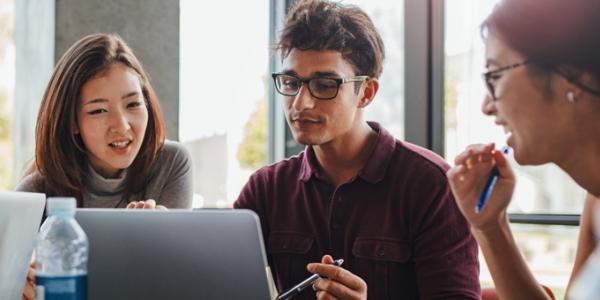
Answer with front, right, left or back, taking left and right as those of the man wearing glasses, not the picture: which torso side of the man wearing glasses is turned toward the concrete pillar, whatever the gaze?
right

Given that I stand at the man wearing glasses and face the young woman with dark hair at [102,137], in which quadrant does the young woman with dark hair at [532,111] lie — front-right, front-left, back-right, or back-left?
back-left

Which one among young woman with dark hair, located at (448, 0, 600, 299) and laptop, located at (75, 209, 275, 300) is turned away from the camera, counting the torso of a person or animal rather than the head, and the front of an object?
the laptop

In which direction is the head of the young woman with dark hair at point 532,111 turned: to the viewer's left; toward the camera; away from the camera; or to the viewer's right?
to the viewer's left

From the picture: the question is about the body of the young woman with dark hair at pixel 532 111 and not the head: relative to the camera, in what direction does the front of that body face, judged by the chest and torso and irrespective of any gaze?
to the viewer's left

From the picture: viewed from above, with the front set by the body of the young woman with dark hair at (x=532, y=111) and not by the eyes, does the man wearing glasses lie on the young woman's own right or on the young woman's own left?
on the young woman's own right

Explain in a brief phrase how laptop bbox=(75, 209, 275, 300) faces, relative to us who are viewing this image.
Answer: facing away from the viewer

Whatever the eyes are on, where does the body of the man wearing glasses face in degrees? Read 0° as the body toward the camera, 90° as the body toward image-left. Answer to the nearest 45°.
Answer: approximately 45°

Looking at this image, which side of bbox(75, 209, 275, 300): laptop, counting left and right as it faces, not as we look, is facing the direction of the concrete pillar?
front

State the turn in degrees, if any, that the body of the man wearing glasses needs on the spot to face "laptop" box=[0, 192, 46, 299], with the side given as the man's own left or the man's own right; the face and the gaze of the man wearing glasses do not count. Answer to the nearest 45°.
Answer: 0° — they already face it

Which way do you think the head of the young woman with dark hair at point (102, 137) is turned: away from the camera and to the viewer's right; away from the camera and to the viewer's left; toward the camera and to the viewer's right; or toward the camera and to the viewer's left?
toward the camera and to the viewer's right

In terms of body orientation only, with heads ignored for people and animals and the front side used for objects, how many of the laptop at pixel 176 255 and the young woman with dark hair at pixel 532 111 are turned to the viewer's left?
1

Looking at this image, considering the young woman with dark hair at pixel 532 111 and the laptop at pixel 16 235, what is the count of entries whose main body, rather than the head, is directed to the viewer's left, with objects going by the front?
1

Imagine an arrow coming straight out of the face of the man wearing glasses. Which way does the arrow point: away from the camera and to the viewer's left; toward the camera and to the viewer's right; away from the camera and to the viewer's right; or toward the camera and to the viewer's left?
toward the camera and to the viewer's left

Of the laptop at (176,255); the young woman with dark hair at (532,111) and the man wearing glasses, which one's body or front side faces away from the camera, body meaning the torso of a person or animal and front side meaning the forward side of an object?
the laptop

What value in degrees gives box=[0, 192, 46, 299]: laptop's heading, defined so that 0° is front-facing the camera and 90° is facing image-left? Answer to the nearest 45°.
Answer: approximately 180°

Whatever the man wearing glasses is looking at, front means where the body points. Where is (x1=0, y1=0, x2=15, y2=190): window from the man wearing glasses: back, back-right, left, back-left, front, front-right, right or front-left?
right
